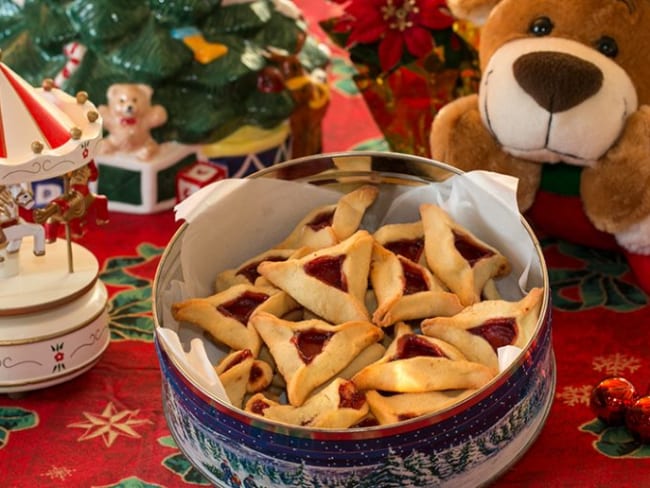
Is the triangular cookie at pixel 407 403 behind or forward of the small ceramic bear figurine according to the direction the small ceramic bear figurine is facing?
forward

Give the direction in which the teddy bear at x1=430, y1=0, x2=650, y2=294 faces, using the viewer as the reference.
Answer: facing the viewer

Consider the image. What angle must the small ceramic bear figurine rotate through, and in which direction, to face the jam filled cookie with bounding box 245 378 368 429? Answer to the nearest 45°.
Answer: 0° — it already faces it

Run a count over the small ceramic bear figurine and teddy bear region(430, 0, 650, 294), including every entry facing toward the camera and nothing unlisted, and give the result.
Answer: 2
